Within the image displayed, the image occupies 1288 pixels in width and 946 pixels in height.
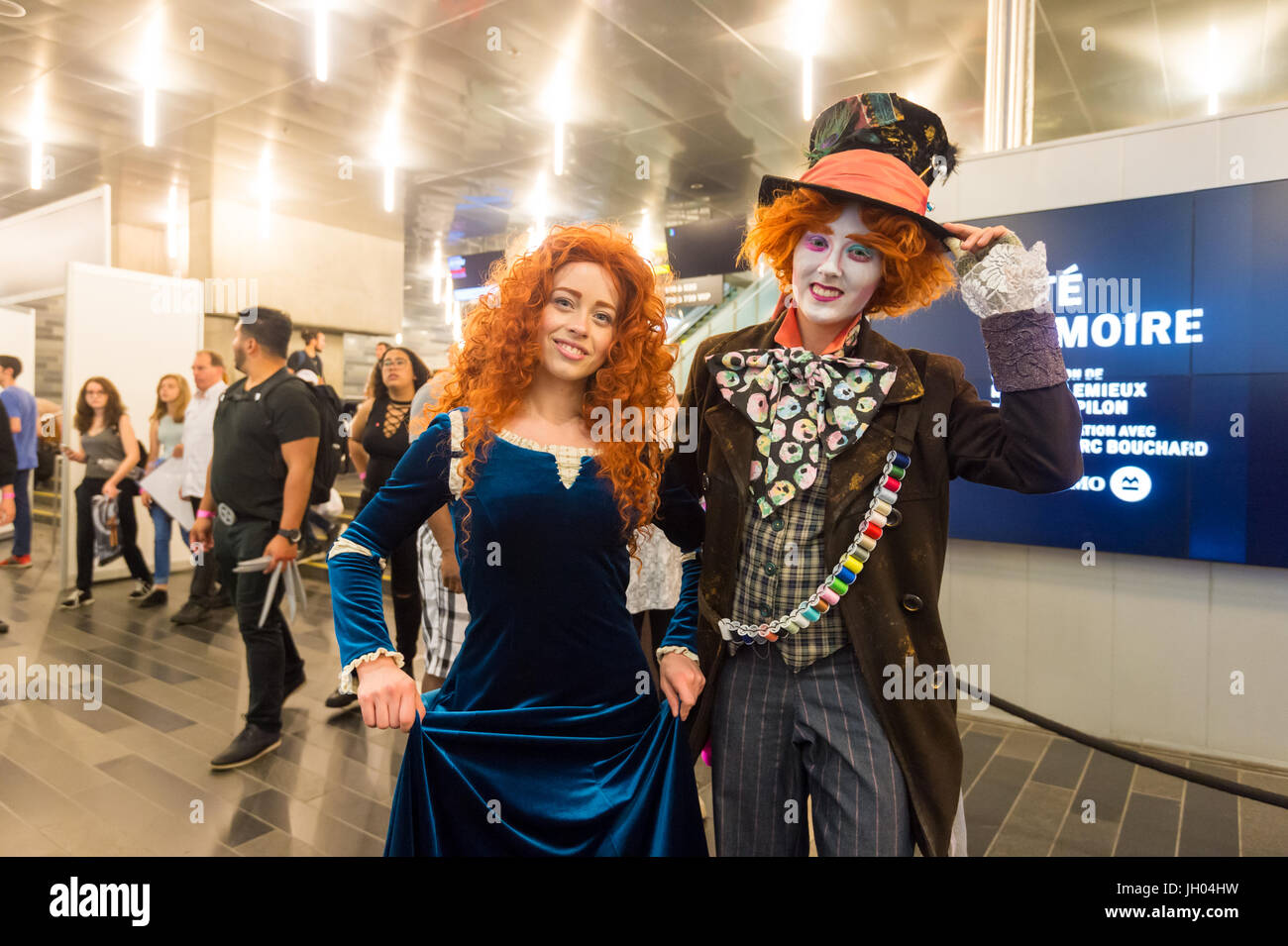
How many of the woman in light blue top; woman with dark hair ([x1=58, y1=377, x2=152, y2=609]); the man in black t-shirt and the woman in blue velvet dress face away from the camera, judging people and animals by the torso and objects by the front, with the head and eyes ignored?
0

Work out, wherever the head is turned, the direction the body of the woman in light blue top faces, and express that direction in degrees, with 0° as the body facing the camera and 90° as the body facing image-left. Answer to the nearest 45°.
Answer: approximately 45°

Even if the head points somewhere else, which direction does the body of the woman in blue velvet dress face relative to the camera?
toward the camera

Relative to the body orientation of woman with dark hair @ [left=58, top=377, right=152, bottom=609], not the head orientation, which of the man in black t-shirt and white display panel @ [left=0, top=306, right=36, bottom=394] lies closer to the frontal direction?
the man in black t-shirt

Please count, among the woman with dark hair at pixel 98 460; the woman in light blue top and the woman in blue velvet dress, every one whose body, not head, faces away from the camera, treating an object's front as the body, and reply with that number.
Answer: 0

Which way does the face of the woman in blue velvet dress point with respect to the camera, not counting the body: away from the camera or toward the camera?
toward the camera

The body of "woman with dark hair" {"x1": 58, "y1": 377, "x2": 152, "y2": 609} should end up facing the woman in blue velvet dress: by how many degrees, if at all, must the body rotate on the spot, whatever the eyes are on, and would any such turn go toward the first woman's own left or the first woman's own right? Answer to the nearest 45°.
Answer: approximately 45° to the first woman's own left

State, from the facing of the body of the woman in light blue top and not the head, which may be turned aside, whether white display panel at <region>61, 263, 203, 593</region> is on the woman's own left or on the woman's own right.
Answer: on the woman's own right

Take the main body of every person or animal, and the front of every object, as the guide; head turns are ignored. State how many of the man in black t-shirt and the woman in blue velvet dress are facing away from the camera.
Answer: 0

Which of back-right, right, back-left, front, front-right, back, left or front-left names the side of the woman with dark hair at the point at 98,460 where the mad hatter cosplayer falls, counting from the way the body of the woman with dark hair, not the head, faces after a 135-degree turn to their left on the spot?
right

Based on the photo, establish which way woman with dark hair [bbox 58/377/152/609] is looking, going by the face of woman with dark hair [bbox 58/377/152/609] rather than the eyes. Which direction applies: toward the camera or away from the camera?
toward the camera

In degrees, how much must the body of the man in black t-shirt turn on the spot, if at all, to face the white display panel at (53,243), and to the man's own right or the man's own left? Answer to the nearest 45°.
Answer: approximately 135° to the man's own right

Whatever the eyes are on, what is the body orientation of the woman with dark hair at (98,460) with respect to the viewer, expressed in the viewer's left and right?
facing the viewer and to the left of the viewer

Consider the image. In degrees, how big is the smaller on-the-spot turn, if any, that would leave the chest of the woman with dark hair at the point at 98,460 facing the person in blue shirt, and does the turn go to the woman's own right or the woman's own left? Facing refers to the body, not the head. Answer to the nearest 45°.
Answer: approximately 135° to the woman's own right
